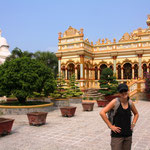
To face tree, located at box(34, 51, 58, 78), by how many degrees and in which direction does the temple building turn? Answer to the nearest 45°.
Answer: approximately 135° to its right

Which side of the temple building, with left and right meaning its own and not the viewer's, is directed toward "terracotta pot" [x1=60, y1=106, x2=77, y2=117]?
front

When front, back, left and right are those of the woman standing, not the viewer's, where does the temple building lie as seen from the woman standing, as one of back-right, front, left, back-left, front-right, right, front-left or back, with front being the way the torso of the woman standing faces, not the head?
back-left

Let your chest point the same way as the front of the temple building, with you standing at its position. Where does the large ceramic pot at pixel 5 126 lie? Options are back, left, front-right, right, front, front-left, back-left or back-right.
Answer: front

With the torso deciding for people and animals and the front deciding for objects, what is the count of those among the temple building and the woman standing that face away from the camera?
0

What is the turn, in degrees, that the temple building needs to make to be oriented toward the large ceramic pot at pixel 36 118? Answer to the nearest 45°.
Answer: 0° — it already faces it

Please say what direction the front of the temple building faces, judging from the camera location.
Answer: facing the viewer

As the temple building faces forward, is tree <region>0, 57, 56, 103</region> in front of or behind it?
in front

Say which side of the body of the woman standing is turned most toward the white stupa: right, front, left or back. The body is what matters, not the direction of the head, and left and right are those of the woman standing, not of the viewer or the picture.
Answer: back

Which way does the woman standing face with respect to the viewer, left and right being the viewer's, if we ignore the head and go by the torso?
facing the viewer and to the right of the viewer

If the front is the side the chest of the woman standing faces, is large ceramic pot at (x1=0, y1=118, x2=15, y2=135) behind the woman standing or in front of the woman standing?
behind

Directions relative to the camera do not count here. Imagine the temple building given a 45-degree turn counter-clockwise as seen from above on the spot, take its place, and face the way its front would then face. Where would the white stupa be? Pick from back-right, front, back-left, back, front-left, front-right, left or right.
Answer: back-right

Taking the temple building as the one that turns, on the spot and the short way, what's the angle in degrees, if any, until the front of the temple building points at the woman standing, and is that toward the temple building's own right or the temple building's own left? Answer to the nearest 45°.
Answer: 0° — it already faces them
